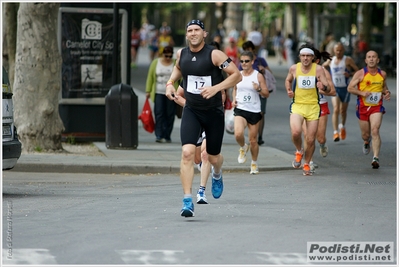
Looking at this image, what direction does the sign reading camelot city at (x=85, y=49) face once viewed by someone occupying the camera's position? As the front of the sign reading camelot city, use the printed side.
facing the viewer

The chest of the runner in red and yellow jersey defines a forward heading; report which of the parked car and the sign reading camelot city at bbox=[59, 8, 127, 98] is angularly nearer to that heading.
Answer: the parked car

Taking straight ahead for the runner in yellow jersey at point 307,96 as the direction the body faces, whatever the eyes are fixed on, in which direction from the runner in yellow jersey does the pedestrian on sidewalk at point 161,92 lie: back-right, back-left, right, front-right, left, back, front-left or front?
back-right

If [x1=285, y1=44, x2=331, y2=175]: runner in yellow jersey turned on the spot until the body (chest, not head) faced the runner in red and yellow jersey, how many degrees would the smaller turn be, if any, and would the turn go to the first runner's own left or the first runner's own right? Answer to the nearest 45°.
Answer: approximately 135° to the first runner's own left

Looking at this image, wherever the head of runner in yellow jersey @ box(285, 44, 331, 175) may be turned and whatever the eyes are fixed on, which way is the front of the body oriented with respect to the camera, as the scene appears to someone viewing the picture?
toward the camera

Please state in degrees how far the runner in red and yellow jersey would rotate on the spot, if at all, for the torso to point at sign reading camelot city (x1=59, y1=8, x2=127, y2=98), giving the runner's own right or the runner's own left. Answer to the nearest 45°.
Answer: approximately 90° to the runner's own right

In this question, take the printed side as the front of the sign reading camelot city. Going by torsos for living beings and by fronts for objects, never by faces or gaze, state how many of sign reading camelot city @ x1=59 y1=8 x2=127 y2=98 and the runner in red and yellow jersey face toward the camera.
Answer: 2

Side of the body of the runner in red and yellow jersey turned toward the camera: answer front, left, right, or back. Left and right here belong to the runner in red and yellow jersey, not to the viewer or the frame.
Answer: front

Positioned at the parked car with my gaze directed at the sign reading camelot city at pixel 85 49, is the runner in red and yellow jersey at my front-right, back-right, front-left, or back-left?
front-right

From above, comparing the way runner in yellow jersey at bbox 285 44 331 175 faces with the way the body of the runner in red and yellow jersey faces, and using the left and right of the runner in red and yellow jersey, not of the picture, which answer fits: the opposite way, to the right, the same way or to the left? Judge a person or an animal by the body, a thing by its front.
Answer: the same way
